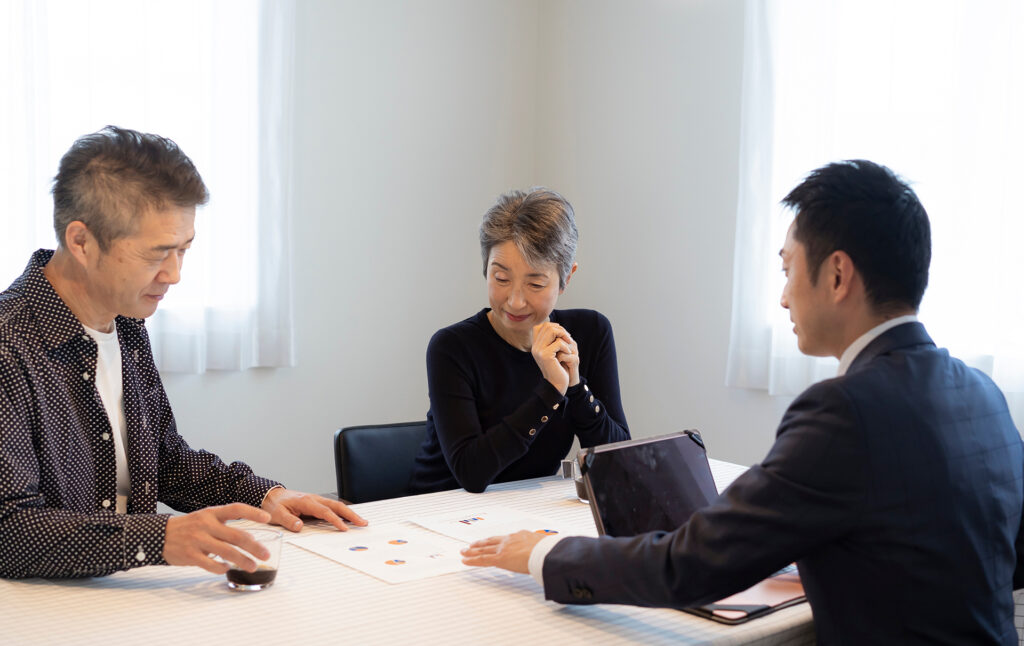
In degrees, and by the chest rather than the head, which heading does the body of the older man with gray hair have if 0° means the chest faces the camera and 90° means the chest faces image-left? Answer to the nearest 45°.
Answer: approximately 315°

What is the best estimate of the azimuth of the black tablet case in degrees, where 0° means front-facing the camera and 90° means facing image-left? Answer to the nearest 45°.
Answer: approximately 315°

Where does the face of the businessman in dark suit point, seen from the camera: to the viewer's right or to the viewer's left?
to the viewer's left

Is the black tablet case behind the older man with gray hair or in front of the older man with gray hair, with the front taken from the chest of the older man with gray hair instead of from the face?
in front

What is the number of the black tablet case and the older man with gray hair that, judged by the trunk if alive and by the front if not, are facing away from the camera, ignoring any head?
0

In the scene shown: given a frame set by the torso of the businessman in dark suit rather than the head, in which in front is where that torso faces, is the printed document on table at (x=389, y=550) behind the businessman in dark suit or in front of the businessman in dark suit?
in front

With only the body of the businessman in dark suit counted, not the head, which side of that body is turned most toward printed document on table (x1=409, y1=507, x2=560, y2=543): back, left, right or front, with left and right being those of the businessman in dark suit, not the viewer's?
front

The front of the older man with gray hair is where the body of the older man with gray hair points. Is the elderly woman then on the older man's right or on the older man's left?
on the older man's left

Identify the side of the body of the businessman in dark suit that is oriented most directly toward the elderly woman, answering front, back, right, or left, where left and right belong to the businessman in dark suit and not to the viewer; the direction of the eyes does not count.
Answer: front

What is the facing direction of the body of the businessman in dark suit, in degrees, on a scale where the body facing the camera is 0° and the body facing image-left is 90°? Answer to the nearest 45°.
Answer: approximately 135°
